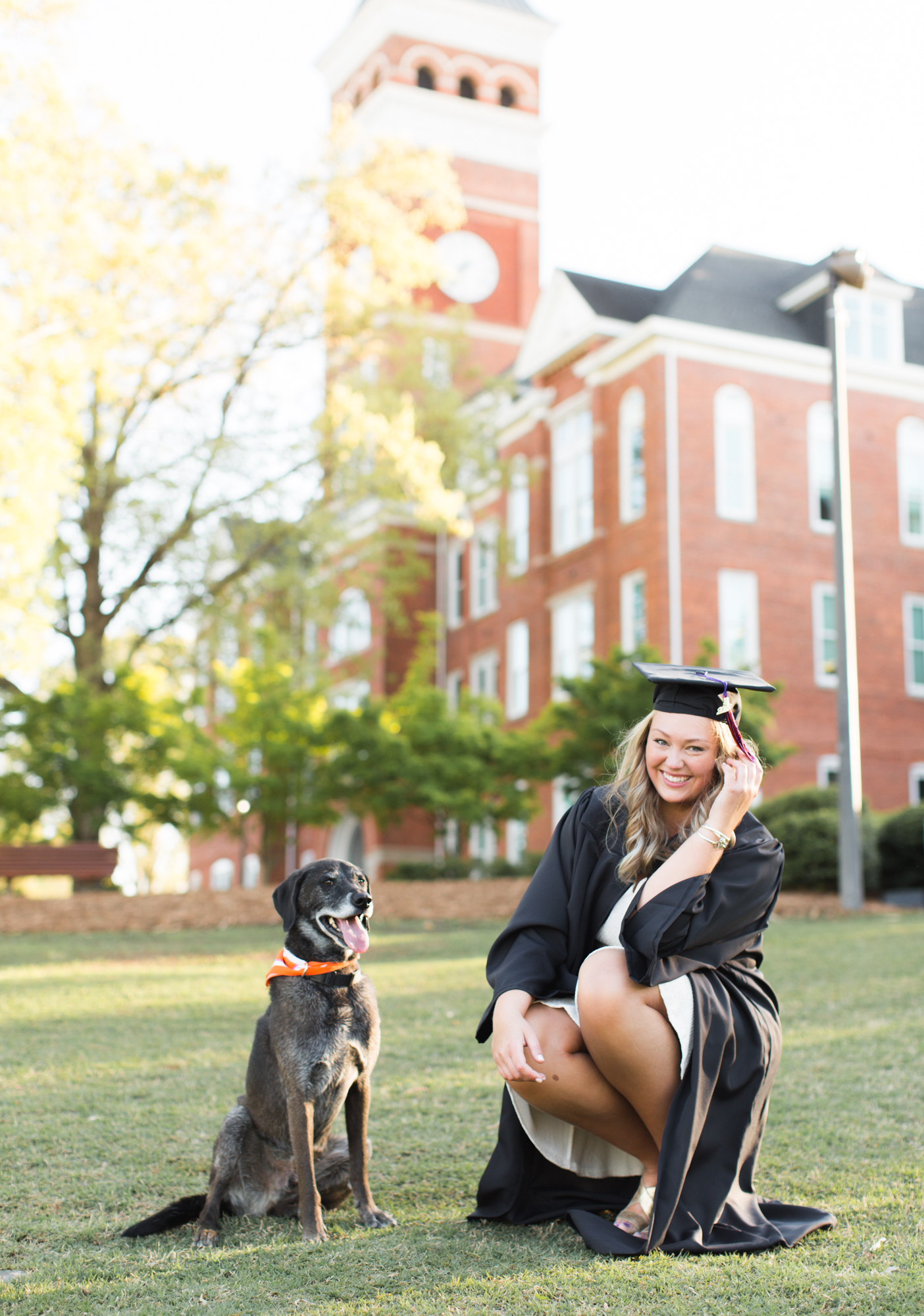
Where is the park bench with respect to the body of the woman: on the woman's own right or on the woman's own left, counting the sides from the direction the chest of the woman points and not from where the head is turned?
on the woman's own right

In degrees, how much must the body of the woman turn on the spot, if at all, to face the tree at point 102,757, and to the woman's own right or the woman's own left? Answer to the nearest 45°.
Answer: approximately 90° to the woman's own right

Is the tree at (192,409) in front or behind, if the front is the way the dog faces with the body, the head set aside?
behind

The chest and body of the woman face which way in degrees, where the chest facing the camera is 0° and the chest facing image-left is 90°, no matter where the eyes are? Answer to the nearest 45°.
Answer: approximately 45°

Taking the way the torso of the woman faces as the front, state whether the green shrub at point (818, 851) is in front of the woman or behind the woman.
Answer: behind

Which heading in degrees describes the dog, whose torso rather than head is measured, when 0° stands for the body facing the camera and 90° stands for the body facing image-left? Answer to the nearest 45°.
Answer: approximately 315°

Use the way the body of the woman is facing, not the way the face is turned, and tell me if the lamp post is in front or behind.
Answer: behind

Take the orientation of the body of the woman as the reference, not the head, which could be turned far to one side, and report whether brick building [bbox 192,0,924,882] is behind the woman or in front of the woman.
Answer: behind

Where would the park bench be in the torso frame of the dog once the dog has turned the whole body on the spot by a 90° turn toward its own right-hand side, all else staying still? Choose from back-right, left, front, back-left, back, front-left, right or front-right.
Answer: back-right

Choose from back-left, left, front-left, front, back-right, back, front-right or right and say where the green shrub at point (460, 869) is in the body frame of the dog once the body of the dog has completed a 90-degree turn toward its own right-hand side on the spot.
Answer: back-right
